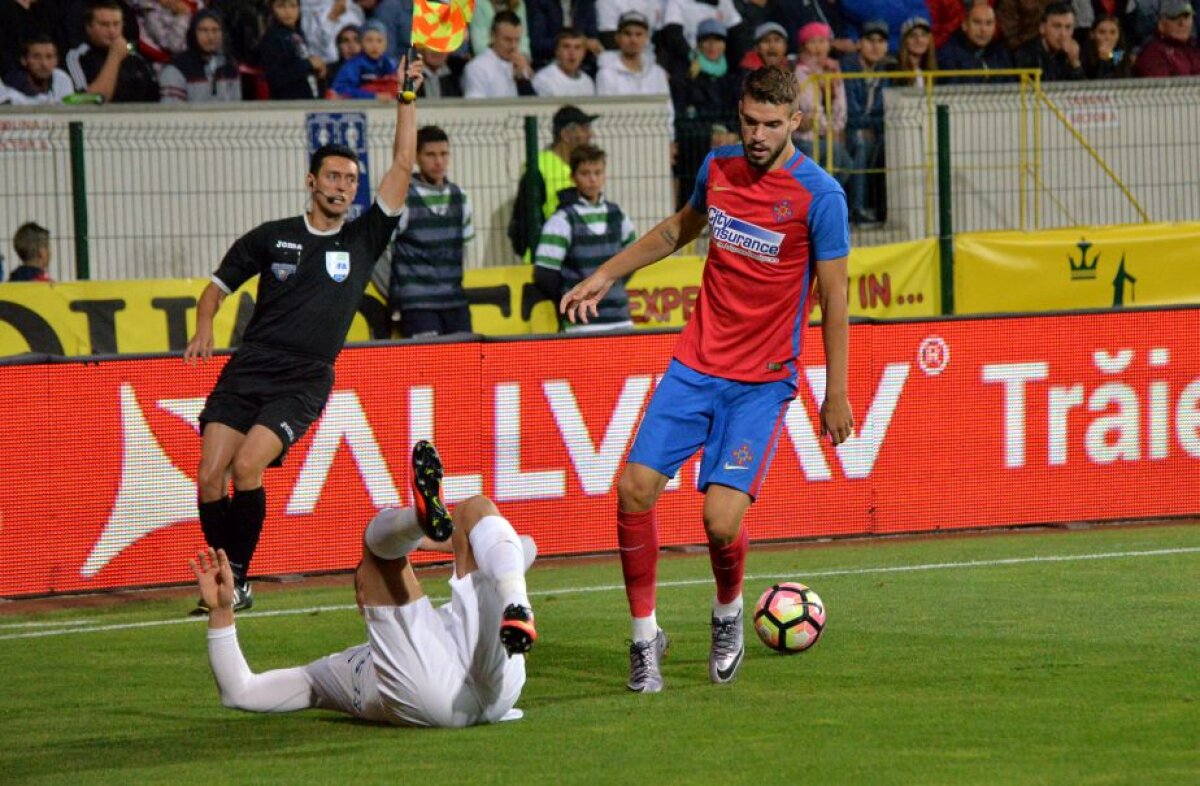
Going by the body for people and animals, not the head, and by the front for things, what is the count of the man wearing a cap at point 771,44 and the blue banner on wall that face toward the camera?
2

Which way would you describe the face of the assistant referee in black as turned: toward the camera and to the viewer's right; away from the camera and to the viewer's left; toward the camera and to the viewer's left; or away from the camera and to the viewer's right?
toward the camera and to the viewer's right

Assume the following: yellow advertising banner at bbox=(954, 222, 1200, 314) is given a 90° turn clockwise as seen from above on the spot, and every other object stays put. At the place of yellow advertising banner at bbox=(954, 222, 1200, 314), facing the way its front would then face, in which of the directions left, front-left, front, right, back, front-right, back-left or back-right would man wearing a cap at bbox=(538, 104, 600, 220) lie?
front-left

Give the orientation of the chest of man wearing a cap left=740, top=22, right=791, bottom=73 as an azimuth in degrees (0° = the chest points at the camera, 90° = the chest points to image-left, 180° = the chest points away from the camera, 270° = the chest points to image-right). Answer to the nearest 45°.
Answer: approximately 0°

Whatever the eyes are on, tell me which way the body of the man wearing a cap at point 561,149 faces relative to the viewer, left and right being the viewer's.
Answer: facing to the right of the viewer

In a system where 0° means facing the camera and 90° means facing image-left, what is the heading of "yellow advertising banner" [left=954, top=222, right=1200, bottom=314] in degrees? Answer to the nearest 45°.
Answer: approximately 0°

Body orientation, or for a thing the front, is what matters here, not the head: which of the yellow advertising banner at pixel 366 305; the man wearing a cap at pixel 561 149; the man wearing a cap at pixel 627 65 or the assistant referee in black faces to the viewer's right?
the man wearing a cap at pixel 561 149

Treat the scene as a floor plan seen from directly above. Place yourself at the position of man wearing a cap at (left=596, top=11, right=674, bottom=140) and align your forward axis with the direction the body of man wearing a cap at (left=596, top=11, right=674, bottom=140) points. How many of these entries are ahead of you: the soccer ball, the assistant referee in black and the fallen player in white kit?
3

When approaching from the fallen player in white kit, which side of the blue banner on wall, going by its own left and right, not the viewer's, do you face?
front

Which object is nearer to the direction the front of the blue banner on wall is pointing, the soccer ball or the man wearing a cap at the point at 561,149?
the soccer ball

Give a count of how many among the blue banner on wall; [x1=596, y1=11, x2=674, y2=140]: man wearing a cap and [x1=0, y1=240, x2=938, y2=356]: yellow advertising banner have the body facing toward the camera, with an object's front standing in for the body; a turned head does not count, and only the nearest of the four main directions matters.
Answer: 3
